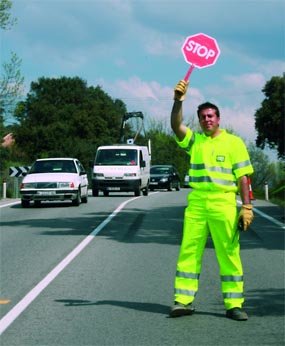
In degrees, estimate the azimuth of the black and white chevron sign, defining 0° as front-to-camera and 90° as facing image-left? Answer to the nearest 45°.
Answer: approximately 0°

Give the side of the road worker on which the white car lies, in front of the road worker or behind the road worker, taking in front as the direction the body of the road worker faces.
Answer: behind

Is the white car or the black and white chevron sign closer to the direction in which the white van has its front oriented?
the white car

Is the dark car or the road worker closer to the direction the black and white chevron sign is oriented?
the road worker

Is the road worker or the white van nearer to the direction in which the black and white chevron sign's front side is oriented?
the road worker

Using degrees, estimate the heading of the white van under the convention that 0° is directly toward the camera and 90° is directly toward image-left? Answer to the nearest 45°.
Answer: approximately 0°
